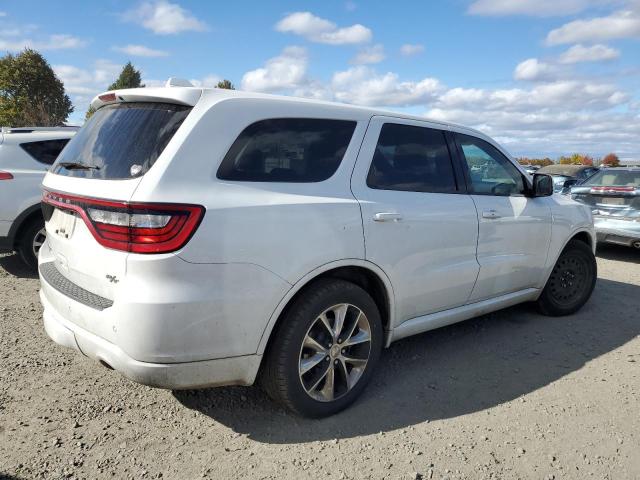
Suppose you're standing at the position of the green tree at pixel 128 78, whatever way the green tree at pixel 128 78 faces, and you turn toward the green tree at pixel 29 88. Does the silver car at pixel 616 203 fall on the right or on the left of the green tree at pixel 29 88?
left

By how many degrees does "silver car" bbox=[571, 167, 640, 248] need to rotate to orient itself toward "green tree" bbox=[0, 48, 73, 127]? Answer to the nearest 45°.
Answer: approximately 90° to its left

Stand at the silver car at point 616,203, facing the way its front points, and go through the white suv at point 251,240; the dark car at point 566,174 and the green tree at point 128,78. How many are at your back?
1

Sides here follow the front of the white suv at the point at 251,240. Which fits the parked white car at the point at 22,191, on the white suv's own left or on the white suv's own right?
on the white suv's own left

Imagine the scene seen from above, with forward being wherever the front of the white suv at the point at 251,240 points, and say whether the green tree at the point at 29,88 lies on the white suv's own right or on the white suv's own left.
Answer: on the white suv's own left

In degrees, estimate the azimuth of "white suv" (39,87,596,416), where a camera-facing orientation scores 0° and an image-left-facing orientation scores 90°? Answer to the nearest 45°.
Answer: approximately 225°

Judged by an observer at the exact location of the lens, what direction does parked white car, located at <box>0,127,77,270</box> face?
facing away from the viewer and to the right of the viewer

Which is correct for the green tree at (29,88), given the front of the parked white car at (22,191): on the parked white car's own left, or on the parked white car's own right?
on the parked white car's own left

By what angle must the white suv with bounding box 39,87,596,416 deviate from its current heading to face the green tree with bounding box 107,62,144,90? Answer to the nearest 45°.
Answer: approximately 45° to its left

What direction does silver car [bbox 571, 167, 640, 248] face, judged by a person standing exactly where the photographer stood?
facing away from the viewer

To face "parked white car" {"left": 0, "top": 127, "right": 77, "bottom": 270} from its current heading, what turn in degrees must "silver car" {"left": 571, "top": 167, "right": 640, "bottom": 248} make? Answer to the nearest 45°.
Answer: approximately 135° to its left

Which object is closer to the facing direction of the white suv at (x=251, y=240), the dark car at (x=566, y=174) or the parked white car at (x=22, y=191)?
the dark car
